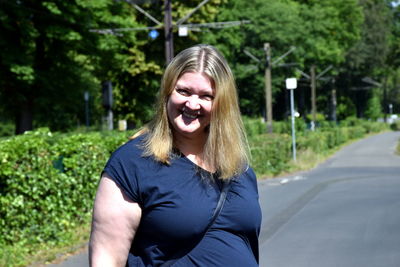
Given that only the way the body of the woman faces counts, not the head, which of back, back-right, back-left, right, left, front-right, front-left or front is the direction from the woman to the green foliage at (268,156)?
back-left

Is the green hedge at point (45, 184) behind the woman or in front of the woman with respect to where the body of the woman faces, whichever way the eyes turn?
behind

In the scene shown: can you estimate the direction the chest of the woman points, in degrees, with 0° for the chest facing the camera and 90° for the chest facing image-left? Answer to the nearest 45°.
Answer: approximately 315°
